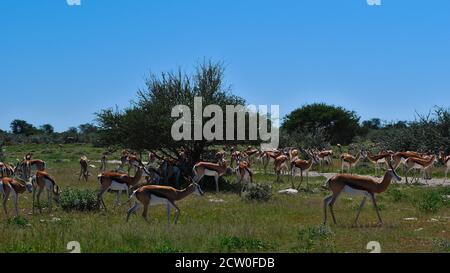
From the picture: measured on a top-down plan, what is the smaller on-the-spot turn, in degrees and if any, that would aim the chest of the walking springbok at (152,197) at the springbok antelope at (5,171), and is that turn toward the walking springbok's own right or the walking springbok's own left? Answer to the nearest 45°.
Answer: approximately 135° to the walking springbok's own left

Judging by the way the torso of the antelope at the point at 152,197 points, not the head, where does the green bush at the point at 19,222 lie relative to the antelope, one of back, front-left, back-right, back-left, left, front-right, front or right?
back

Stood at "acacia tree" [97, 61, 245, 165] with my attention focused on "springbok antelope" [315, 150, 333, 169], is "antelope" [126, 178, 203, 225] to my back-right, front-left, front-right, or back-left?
back-right

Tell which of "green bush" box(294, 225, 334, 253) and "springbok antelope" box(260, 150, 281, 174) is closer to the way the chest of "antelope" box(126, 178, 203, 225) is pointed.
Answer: the green bush

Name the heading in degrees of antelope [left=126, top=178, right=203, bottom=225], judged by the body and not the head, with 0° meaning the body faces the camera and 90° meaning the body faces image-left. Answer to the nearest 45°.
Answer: approximately 270°

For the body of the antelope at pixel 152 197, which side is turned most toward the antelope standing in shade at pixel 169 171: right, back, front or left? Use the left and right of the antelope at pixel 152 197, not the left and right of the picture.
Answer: left

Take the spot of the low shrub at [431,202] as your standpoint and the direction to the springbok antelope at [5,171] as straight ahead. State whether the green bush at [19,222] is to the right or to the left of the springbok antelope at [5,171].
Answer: left

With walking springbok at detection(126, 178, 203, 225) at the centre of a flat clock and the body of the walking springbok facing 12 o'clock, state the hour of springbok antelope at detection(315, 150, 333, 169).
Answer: The springbok antelope is roughly at 10 o'clock from the walking springbok.
